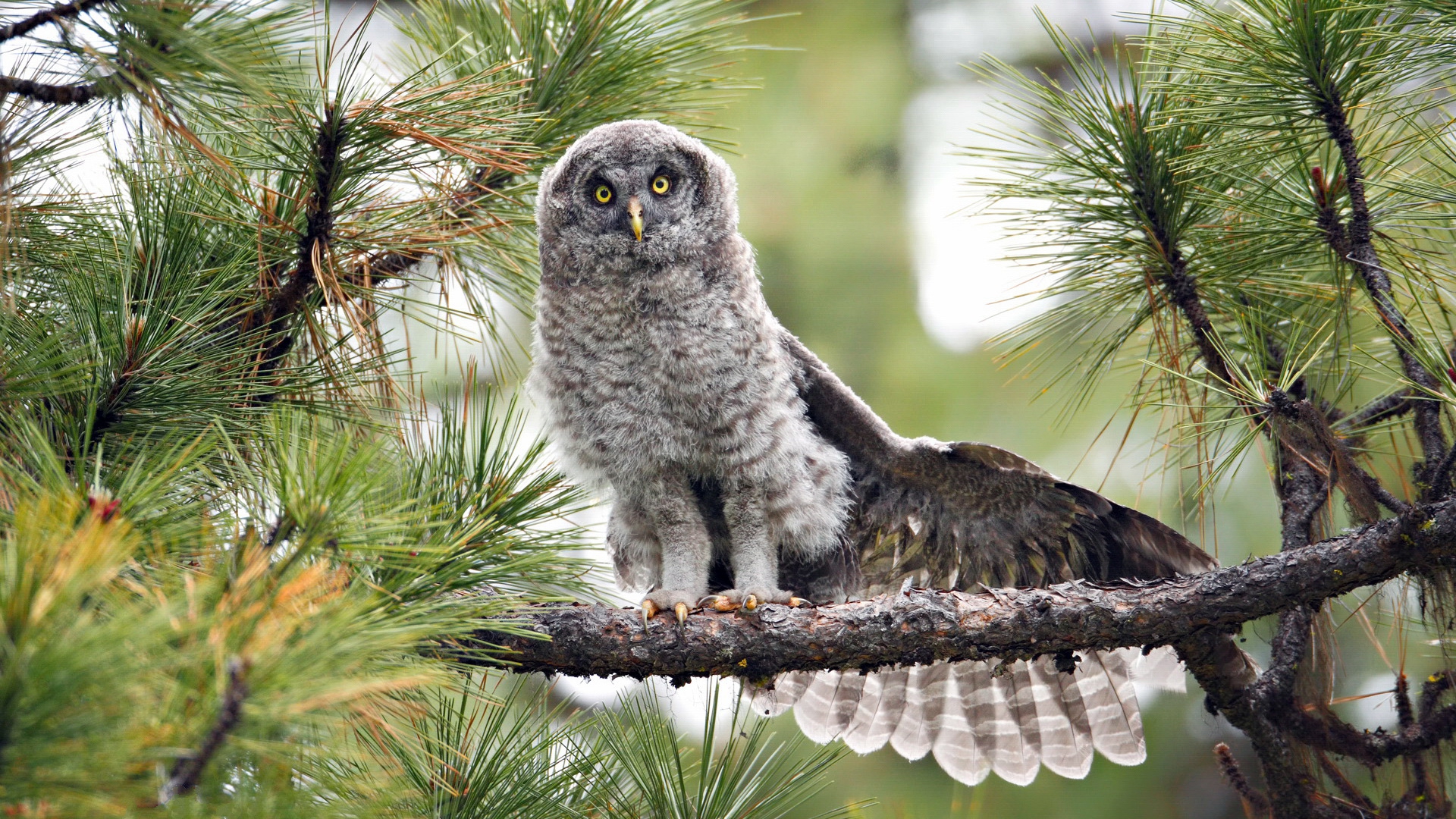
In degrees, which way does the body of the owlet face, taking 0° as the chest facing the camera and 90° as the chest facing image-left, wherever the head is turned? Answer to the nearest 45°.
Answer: approximately 0°

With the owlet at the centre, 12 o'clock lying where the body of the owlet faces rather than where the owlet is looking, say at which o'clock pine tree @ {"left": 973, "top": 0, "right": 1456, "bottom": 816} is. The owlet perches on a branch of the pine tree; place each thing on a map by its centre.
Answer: The pine tree is roughly at 10 o'clock from the owlet.
